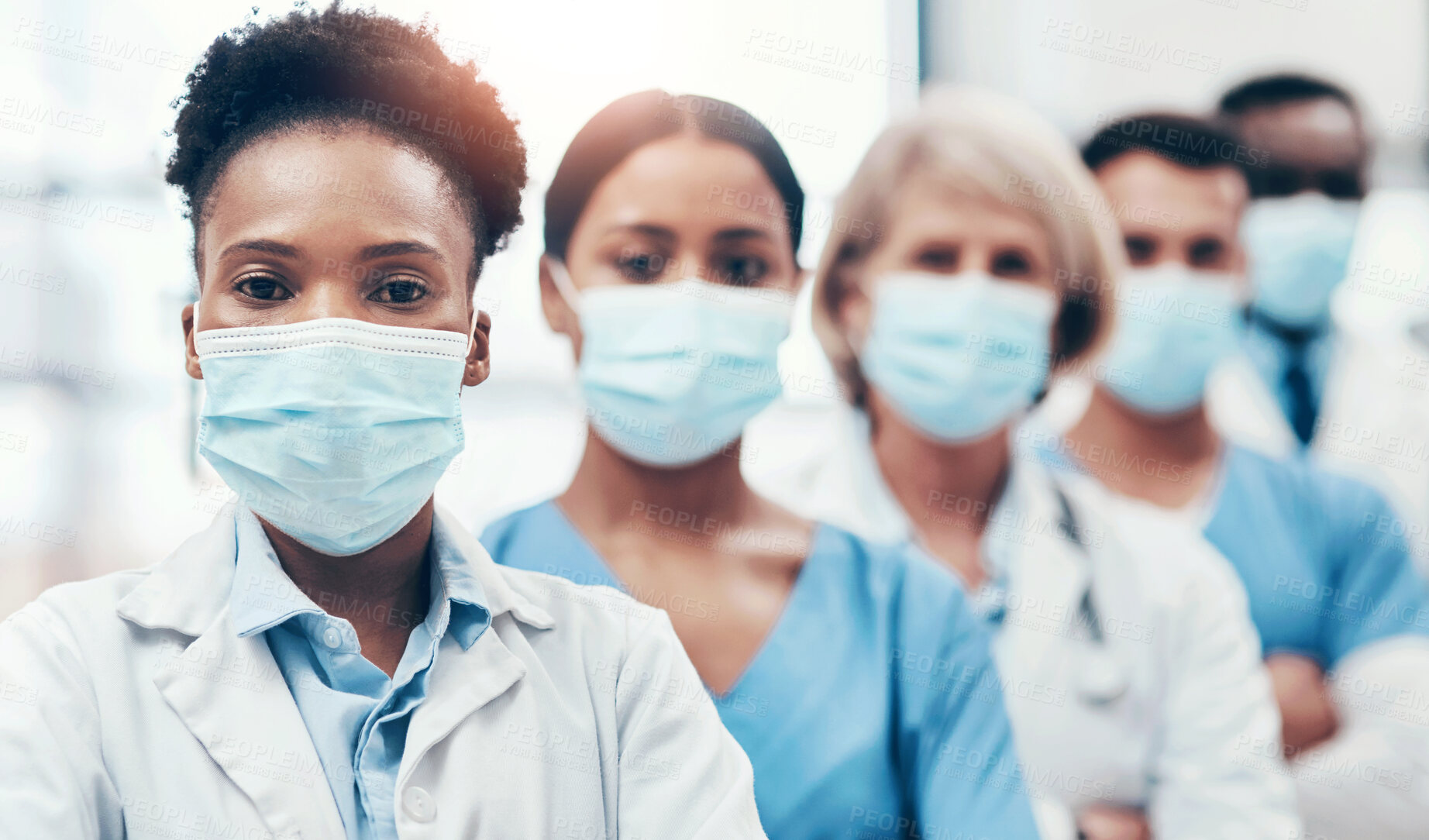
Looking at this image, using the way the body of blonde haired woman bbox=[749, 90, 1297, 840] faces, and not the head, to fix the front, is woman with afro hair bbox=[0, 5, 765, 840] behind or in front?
in front

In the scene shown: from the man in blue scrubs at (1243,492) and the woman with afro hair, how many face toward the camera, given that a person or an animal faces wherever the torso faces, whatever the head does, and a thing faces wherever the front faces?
2

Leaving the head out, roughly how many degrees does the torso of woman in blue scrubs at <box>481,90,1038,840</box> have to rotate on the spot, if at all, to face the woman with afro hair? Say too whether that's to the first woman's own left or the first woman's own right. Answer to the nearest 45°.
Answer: approximately 45° to the first woman's own right

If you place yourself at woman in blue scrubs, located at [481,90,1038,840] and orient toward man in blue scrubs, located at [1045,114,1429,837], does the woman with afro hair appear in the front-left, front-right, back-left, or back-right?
back-right

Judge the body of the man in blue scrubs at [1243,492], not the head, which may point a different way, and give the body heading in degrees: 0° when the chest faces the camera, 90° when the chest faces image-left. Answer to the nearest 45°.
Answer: approximately 0°
